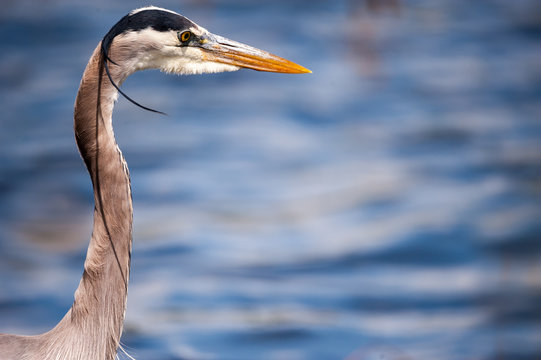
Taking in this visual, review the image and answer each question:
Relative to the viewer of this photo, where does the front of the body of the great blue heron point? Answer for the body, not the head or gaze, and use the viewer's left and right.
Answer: facing to the right of the viewer

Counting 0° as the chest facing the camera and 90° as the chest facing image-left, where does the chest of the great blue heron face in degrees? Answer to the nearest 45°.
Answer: approximately 270°
